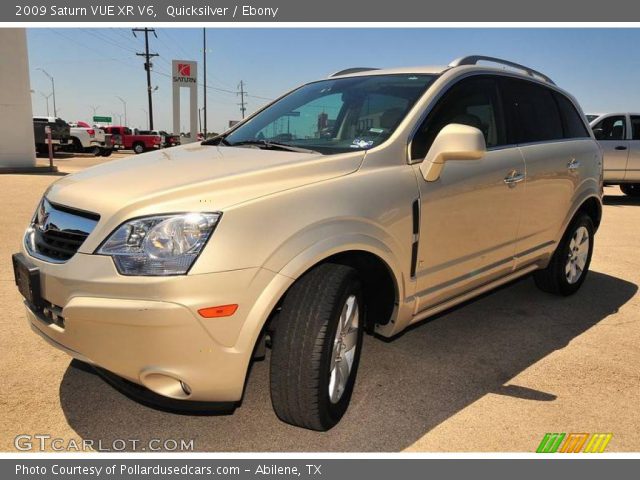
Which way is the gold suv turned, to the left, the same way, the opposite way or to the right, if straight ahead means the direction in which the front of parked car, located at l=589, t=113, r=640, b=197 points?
to the left

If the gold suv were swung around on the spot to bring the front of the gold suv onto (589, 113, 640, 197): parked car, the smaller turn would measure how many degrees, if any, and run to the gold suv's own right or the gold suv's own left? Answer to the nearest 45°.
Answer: approximately 180°

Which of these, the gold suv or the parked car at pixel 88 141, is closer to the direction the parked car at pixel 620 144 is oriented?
the parked car

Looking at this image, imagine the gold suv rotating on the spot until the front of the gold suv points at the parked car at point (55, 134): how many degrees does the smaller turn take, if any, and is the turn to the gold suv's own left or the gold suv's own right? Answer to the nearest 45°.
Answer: approximately 90° to the gold suv's own right

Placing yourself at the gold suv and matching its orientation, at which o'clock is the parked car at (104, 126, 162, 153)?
The parked car is roughly at 4 o'clock from the gold suv.

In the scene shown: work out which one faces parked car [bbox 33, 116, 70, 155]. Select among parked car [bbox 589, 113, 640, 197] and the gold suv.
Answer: parked car [bbox 589, 113, 640, 197]

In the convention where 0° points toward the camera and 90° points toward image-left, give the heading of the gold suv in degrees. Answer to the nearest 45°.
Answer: approximately 45°

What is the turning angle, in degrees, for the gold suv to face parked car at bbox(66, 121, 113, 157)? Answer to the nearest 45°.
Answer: approximately 90° to its right
